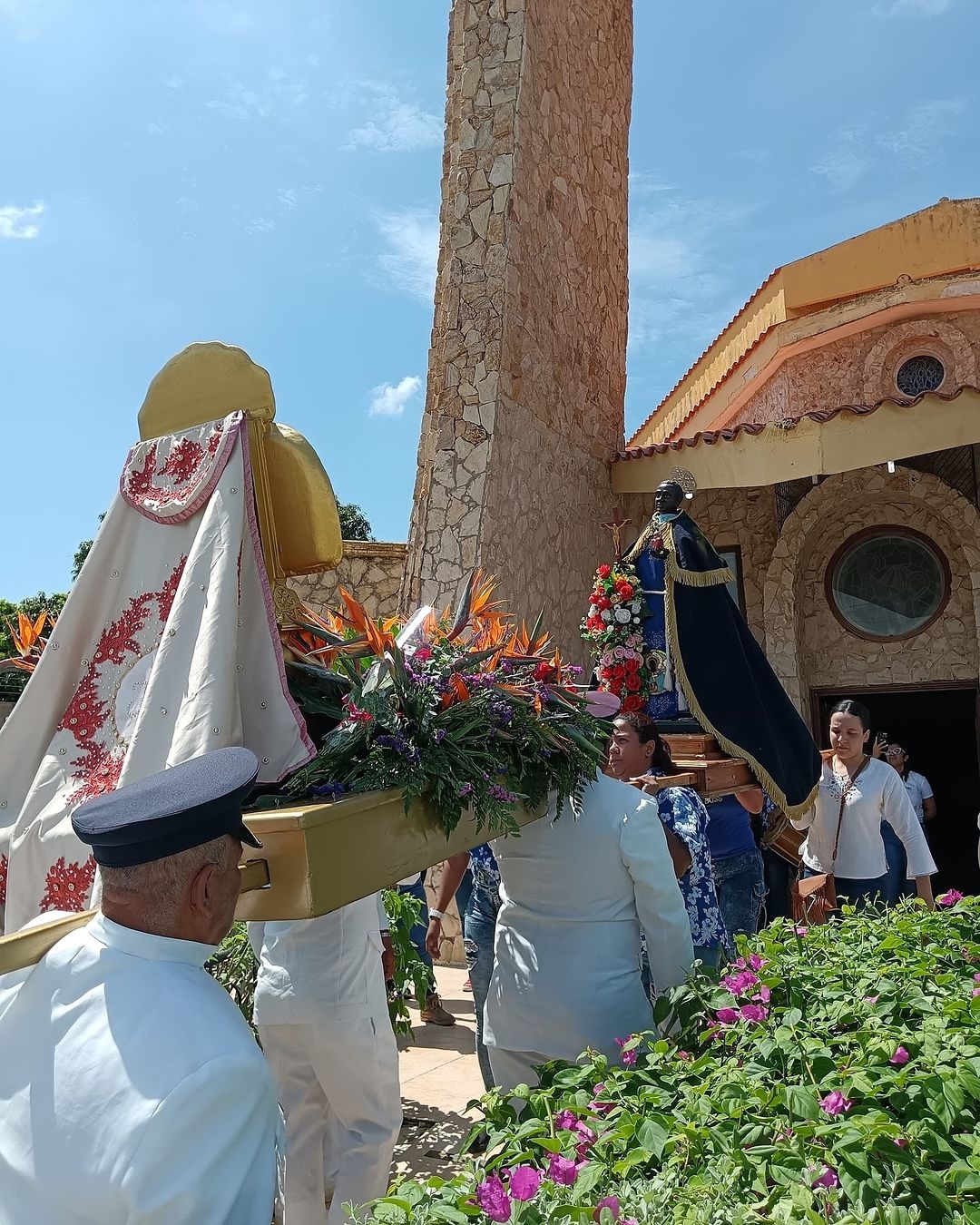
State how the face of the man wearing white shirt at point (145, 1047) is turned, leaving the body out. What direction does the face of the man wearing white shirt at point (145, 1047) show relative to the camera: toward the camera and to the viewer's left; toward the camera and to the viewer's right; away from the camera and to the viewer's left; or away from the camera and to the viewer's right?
away from the camera and to the viewer's right

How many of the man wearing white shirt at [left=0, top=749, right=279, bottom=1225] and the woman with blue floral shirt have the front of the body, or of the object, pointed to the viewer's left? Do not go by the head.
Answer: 1

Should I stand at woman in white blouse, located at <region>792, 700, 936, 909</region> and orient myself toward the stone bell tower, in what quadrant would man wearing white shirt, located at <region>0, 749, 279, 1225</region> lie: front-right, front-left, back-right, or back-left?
back-left

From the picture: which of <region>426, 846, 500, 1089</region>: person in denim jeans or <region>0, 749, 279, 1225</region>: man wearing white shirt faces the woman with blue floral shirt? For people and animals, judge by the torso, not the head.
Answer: the man wearing white shirt

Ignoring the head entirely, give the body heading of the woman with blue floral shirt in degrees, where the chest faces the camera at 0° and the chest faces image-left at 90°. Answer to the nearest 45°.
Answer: approximately 90°

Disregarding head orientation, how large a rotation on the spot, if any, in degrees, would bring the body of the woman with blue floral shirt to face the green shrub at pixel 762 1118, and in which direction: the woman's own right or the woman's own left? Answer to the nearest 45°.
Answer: approximately 90° to the woman's own left
